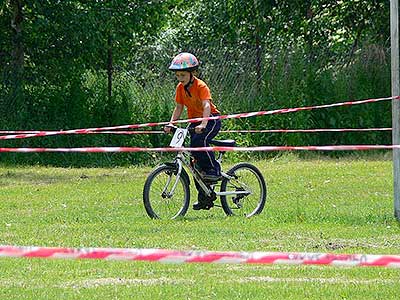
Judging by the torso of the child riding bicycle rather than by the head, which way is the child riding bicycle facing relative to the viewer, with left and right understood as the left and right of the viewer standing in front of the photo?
facing the viewer and to the left of the viewer

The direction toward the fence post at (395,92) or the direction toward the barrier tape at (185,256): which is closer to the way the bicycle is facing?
the barrier tape

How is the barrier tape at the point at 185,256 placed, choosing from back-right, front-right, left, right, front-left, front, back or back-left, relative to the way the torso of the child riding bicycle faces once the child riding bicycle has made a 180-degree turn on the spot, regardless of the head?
back-right

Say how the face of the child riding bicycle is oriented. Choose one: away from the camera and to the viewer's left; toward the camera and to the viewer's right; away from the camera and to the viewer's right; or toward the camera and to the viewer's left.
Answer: toward the camera and to the viewer's left

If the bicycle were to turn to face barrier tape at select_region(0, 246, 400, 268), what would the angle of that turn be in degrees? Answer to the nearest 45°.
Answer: approximately 45° to its left
